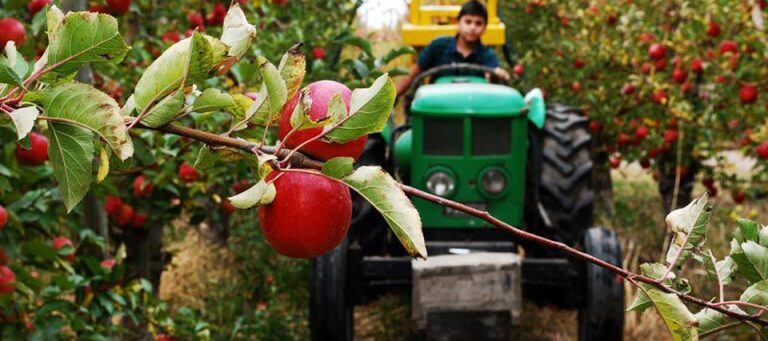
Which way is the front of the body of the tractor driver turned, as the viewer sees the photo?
toward the camera

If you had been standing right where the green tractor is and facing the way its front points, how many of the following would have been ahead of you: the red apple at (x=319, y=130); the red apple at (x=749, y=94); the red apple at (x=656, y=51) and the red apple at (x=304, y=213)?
2

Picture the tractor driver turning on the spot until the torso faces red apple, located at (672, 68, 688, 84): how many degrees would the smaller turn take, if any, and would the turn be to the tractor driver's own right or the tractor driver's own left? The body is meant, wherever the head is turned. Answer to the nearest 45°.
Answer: approximately 135° to the tractor driver's own left

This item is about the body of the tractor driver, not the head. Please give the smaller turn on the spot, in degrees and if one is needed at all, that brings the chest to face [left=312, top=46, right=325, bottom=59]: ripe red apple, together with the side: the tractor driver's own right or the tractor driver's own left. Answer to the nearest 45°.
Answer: approximately 45° to the tractor driver's own right

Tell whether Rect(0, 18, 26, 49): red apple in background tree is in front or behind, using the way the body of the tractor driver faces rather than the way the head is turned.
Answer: in front

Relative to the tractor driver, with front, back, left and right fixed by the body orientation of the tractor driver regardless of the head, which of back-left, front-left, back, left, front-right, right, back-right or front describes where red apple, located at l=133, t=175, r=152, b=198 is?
front-right

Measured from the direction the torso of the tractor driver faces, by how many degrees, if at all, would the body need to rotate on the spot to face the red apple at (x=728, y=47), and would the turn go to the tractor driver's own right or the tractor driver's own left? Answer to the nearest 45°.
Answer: approximately 90° to the tractor driver's own left

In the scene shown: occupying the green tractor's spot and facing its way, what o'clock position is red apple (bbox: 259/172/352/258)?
The red apple is roughly at 12 o'clock from the green tractor.

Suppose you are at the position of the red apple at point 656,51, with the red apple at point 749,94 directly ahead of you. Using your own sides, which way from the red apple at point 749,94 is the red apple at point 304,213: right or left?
right

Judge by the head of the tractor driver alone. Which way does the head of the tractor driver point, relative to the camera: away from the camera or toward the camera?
toward the camera

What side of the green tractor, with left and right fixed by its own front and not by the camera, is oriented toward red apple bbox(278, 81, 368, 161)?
front

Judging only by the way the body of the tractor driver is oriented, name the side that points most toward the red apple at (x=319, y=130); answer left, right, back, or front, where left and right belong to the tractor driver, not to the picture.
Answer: front

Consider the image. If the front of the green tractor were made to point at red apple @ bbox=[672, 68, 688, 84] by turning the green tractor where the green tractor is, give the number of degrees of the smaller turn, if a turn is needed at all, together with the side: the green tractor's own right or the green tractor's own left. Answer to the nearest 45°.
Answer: approximately 135° to the green tractor's own left

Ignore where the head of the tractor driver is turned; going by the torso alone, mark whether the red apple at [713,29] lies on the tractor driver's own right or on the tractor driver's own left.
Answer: on the tractor driver's own left

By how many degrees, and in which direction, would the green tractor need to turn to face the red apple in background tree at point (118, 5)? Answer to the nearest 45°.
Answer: approximately 45° to its right
